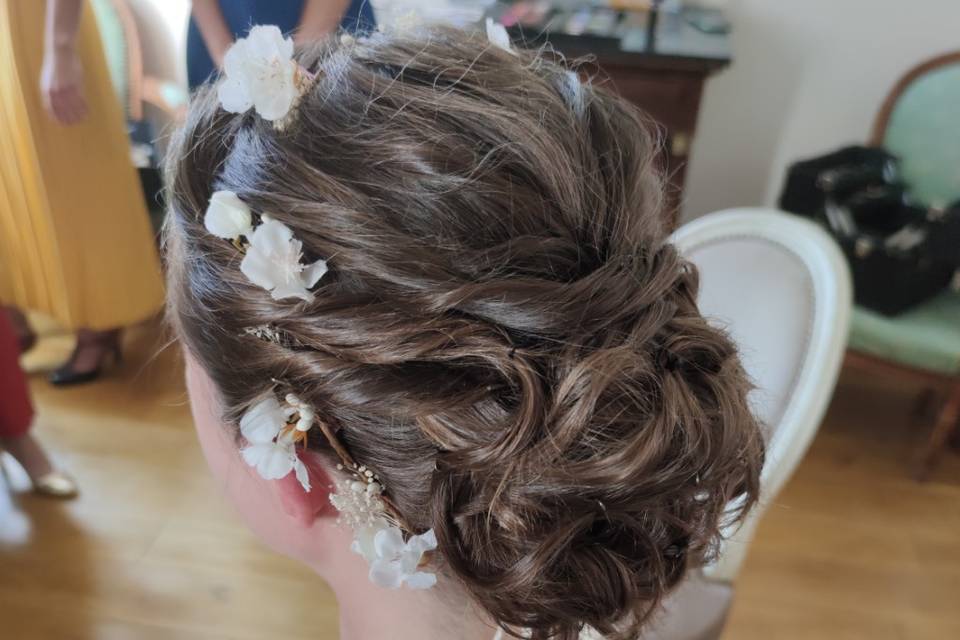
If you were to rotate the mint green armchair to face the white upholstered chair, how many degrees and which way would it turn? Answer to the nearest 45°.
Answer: approximately 45° to its left

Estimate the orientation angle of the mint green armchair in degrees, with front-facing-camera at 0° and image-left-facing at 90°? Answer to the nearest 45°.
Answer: approximately 45°

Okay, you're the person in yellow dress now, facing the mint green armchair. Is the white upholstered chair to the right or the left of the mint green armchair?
right

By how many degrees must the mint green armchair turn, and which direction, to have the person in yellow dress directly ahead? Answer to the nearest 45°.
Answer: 0° — it already faces them
